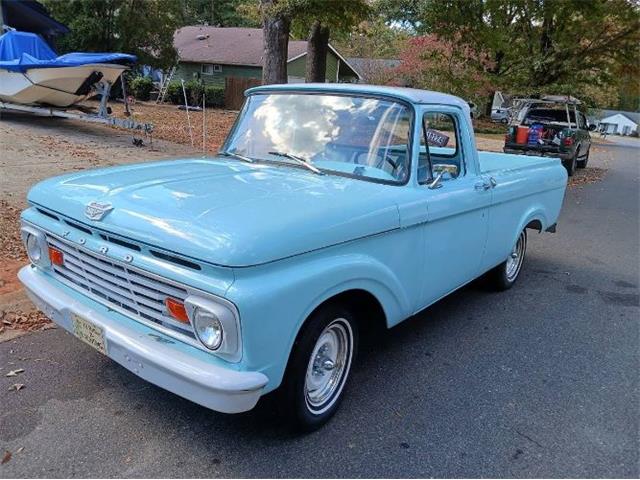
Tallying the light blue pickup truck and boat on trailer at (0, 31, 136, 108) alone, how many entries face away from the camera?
0

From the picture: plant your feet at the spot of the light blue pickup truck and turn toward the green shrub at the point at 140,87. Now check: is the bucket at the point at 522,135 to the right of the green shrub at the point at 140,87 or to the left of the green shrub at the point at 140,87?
right

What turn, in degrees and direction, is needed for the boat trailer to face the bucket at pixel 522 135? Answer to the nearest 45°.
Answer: approximately 45° to its left

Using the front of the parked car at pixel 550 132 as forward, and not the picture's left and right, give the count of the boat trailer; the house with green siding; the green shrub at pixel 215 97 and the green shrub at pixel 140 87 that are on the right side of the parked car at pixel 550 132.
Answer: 0

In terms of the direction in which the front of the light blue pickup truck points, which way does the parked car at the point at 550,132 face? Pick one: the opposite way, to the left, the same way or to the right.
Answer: the opposite way

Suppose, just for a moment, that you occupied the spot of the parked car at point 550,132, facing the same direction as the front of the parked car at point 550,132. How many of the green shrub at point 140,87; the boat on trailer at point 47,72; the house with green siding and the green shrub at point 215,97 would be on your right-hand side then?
0

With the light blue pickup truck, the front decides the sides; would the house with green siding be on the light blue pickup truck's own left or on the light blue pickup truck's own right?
on the light blue pickup truck's own right

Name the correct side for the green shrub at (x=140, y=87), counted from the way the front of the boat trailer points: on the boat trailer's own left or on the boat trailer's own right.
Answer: on the boat trailer's own left

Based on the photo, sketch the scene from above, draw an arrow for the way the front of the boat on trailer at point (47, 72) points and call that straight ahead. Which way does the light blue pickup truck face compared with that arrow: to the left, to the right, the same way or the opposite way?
to the right

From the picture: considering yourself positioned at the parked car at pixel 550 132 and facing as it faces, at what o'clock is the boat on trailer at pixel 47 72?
The boat on trailer is roughly at 8 o'clock from the parked car.

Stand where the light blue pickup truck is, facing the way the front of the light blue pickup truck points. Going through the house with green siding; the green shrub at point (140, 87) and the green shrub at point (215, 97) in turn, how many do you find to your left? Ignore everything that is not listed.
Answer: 0

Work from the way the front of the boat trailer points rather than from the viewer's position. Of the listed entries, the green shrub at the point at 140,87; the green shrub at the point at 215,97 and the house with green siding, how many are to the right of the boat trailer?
0

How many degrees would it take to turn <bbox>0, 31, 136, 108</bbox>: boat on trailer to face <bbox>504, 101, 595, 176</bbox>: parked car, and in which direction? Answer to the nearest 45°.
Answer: approximately 45° to its left

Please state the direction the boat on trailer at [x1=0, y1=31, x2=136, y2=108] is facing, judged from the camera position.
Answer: facing the viewer and to the right of the viewer

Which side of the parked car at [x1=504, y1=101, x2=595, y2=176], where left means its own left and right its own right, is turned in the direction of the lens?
back

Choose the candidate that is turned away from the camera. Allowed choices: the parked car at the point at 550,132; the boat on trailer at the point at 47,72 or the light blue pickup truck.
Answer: the parked car

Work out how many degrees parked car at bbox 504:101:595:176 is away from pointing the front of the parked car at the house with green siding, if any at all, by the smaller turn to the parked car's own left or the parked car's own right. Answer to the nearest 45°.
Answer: approximately 45° to the parked car's own left

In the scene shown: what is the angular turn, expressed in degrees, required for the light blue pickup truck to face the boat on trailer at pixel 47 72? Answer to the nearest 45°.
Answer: approximately 90° to its right

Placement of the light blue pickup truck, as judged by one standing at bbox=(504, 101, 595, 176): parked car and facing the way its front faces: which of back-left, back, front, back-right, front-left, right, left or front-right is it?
back

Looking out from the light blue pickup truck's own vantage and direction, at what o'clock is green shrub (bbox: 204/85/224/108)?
The green shrub is roughly at 4 o'clock from the light blue pickup truck.

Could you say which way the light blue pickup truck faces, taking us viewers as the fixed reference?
facing the viewer and to the left of the viewer

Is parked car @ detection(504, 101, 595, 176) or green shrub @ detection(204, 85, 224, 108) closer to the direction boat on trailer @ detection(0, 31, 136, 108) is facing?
the parked car
